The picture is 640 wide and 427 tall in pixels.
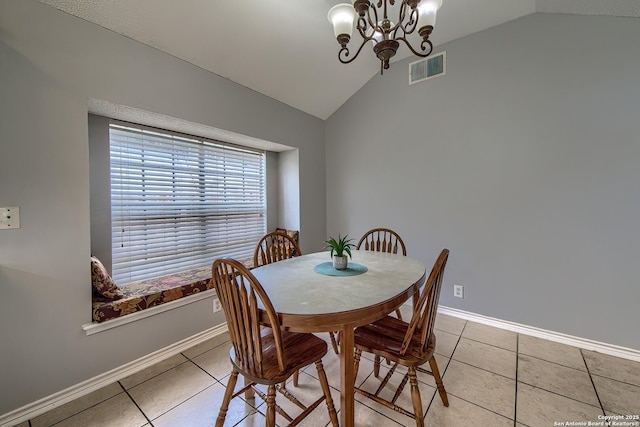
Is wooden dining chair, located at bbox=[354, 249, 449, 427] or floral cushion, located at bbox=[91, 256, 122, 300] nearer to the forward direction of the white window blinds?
the wooden dining chair

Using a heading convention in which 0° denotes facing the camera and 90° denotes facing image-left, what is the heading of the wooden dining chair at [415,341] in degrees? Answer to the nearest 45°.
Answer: approximately 135°

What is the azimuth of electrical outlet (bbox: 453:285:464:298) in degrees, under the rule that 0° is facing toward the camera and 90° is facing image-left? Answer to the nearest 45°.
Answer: approximately 45°

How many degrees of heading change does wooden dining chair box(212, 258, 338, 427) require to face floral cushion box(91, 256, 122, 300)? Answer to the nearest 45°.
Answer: approximately 90° to its left

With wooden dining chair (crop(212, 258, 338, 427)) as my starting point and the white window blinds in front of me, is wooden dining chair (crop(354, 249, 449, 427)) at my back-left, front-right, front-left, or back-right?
back-right

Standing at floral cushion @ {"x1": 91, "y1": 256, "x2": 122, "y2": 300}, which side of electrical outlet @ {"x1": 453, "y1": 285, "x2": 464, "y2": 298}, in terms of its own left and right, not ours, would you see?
front

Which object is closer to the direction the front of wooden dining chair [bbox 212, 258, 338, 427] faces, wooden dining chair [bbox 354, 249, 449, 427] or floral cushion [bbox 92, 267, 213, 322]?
the wooden dining chair

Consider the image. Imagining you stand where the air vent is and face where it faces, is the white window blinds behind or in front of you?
in front

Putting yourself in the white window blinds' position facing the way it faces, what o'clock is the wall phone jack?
The wall phone jack is roughly at 3 o'clock from the white window blinds.

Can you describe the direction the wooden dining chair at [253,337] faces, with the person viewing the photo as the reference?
facing away from the viewer and to the right of the viewer

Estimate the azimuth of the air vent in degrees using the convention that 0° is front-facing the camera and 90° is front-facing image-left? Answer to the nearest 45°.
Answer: approximately 45°

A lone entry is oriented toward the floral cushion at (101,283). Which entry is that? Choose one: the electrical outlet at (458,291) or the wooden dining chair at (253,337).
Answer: the electrical outlet

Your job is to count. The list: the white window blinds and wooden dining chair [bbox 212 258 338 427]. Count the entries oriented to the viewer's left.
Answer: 0

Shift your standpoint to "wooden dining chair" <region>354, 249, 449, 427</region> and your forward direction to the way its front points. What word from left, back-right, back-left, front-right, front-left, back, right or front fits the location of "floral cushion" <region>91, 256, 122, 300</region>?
front-left

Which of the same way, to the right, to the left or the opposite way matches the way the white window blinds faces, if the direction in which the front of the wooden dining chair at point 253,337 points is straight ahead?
to the right

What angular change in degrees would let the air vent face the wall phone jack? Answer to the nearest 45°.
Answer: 0° — it already faces it

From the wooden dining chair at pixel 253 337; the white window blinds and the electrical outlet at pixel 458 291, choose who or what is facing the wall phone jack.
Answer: the electrical outlet

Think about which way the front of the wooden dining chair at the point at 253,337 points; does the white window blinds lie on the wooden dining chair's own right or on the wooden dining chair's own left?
on the wooden dining chair's own left

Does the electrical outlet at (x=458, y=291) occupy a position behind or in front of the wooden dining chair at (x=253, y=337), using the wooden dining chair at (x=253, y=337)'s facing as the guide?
in front
